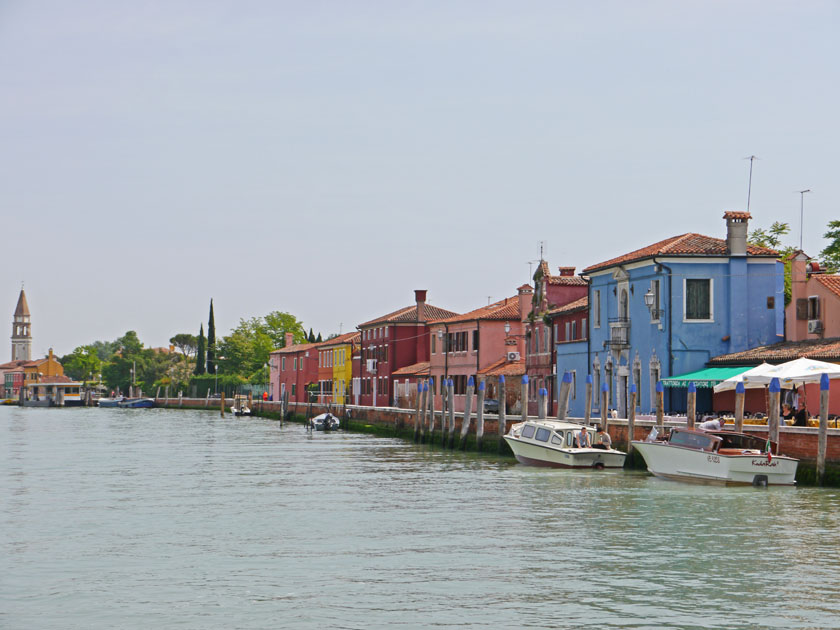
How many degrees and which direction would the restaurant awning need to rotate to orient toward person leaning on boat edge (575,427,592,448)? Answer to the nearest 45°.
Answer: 0° — it already faces them

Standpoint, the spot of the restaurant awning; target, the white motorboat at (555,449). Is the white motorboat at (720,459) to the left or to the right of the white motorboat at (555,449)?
left

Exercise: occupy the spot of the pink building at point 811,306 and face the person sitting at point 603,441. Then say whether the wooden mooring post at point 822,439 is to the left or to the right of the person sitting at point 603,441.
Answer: left

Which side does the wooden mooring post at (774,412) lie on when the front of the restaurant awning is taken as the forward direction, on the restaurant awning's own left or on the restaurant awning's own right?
on the restaurant awning's own left

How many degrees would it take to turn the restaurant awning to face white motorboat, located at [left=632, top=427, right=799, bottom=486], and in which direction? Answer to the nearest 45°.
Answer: approximately 45° to its left

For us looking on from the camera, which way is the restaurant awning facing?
facing the viewer and to the left of the viewer

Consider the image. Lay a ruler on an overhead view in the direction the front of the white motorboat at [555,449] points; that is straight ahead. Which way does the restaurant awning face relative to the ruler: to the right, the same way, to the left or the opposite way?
to the left

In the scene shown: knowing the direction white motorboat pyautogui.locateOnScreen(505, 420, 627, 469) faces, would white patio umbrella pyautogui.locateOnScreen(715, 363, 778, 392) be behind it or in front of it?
behind

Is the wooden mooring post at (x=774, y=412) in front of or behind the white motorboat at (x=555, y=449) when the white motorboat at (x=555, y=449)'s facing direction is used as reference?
behind

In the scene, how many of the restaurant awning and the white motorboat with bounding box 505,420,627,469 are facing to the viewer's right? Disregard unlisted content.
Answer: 0

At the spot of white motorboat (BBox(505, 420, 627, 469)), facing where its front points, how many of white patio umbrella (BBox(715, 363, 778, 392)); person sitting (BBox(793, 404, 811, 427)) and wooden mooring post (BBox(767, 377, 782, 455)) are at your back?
3

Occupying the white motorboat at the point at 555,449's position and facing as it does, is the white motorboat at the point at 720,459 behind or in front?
behind

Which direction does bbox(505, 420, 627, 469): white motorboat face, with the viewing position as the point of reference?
facing away from the viewer and to the left of the viewer
